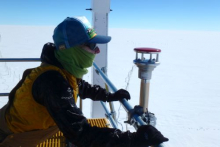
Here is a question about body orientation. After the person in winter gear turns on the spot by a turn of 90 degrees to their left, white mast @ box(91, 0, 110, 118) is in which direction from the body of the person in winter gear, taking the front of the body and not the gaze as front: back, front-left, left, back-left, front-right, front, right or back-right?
front

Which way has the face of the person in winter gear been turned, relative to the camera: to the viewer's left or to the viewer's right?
to the viewer's right

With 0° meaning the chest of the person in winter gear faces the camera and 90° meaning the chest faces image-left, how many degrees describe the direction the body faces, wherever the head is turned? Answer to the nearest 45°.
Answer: approximately 270°
